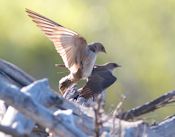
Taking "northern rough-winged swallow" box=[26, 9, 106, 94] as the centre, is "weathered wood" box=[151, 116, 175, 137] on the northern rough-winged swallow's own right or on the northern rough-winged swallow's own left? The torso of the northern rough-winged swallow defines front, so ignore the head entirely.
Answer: on the northern rough-winged swallow's own right

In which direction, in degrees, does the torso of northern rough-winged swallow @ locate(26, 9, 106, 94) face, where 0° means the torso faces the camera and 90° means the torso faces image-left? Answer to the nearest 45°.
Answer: approximately 270°
